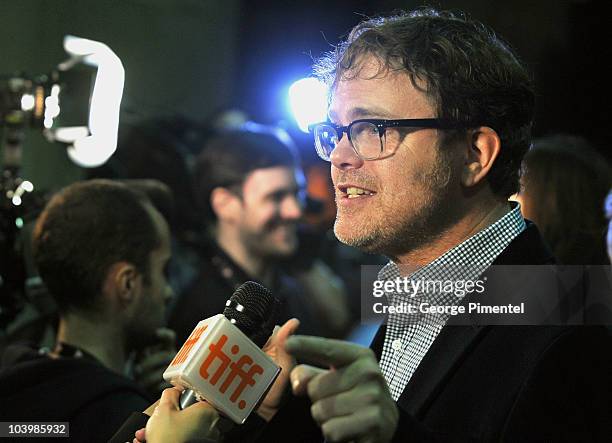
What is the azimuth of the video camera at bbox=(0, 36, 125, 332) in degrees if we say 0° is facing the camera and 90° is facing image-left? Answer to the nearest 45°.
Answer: approximately 270°

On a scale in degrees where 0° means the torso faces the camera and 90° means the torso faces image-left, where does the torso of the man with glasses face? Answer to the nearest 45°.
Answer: approximately 45°

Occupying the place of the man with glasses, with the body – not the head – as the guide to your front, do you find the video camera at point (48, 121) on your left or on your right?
on your right

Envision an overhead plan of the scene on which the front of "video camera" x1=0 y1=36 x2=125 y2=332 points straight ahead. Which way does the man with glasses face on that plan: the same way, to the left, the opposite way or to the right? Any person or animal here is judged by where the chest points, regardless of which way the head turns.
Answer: the opposite way

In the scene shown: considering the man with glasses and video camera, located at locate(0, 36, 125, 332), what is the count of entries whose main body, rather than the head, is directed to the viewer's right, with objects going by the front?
1
